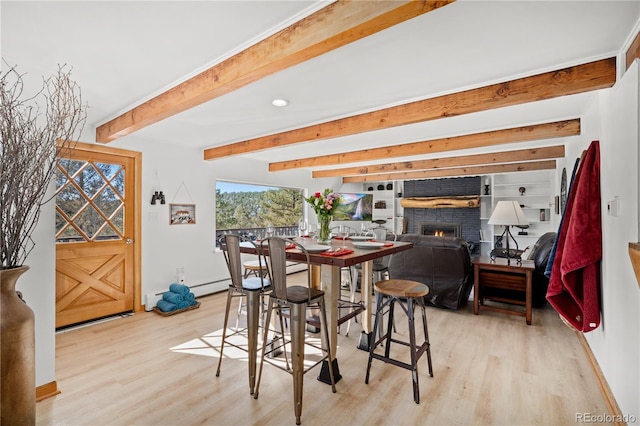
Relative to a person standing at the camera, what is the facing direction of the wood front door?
facing the viewer and to the right of the viewer

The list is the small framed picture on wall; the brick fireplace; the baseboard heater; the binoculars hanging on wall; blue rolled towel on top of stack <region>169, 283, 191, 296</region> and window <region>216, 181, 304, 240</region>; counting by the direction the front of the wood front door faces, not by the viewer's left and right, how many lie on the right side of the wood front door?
0

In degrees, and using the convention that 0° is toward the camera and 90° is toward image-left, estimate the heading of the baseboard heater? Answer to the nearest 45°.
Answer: approximately 315°

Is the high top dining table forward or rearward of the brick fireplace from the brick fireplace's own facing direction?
forward

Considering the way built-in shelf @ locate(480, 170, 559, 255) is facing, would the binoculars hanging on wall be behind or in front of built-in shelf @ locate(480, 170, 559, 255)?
in front

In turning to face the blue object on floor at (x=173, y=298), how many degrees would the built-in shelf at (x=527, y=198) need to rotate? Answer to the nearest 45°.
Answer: approximately 45° to its right

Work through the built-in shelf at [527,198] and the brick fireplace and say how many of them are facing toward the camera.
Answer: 2

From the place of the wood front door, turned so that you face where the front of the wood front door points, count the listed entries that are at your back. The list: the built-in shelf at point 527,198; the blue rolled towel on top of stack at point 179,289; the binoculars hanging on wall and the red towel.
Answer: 0

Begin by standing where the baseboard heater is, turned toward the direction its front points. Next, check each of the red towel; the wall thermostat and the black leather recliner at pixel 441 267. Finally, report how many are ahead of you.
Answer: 3

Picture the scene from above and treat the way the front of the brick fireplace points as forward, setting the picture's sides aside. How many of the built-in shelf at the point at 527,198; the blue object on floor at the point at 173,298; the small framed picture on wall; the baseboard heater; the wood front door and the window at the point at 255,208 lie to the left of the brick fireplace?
1

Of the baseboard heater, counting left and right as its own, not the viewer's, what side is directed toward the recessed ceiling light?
front

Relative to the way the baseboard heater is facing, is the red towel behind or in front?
in front

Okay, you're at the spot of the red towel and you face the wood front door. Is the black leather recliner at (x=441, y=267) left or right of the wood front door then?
right

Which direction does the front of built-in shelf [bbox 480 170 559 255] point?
toward the camera

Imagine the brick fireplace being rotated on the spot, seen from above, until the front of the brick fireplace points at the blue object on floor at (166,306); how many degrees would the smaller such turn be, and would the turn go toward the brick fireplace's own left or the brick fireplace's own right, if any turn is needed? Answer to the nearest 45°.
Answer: approximately 45° to the brick fireplace's own right

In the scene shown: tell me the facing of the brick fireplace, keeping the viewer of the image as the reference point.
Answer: facing the viewer
